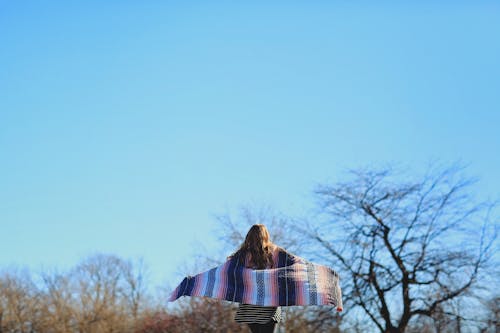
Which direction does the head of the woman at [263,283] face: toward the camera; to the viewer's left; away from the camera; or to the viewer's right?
away from the camera

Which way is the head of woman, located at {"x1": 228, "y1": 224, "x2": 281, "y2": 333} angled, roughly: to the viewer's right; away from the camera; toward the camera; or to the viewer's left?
away from the camera

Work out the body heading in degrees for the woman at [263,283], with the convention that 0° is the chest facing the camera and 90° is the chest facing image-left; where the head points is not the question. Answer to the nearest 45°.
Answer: approximately 180°
